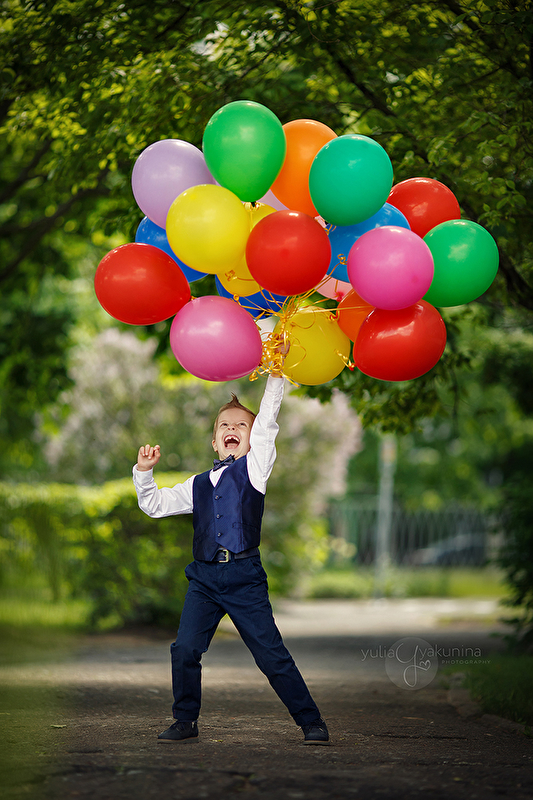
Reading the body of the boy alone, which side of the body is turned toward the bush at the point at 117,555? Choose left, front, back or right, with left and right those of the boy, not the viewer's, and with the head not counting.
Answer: back

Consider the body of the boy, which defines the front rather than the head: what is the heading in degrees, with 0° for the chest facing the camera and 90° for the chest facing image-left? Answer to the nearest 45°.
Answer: approximately 0°

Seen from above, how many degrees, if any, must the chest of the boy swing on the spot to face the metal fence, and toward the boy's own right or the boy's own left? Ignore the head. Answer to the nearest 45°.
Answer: approximately 180°
